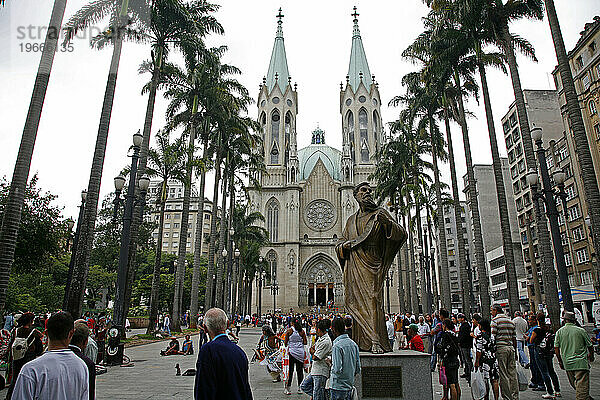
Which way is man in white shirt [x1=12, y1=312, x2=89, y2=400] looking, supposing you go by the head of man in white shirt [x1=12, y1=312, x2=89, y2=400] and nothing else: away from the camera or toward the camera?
away from the camera

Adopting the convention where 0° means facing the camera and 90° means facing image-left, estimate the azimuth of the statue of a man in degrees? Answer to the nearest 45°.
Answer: approximately 0°

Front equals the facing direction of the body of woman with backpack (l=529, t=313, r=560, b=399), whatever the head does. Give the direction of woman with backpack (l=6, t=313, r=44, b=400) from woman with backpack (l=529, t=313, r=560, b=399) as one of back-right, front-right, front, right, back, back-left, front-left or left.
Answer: left

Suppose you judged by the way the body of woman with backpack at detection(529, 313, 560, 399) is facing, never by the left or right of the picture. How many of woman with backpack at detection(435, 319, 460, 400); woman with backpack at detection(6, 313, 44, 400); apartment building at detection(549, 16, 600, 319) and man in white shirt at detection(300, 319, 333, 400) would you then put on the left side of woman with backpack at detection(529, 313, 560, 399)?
3

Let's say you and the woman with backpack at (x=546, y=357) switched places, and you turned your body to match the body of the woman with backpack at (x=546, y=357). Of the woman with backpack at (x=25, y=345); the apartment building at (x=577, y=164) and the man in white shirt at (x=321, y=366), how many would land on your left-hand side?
2

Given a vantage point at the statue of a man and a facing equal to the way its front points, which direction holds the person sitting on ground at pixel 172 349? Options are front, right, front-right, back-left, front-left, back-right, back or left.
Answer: back-right

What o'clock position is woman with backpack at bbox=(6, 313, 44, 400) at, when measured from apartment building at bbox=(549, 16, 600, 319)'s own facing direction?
The woman with backpack is roughly at 11 o'clock from the apartment building.

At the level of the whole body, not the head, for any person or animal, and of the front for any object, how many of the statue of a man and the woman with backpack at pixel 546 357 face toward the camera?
1

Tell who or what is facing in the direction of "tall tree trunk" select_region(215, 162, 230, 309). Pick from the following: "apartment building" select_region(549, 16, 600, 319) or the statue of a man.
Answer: the apartment building

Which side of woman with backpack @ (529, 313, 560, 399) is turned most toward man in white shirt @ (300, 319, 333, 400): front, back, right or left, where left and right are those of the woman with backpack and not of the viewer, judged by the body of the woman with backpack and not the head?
left

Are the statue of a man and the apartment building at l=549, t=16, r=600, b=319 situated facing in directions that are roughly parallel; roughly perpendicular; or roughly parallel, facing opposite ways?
roughly perpendicular

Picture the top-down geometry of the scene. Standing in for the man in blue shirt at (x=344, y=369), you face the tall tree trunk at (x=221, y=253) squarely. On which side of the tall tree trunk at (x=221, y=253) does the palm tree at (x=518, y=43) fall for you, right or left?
right

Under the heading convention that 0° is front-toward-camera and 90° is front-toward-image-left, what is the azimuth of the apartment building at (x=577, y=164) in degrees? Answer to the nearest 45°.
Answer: approximately 45°

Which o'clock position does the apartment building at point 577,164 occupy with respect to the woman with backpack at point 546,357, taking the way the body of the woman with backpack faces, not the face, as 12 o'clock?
The apartment building is roughly at 2 o'clock from the woman with backpack.
